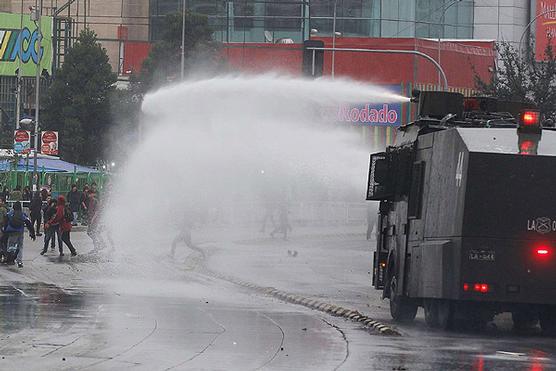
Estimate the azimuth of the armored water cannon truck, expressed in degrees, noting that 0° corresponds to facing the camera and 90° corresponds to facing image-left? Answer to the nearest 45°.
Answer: approximately 135°

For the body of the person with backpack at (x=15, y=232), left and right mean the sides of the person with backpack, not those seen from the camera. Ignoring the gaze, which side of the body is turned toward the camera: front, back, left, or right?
back
